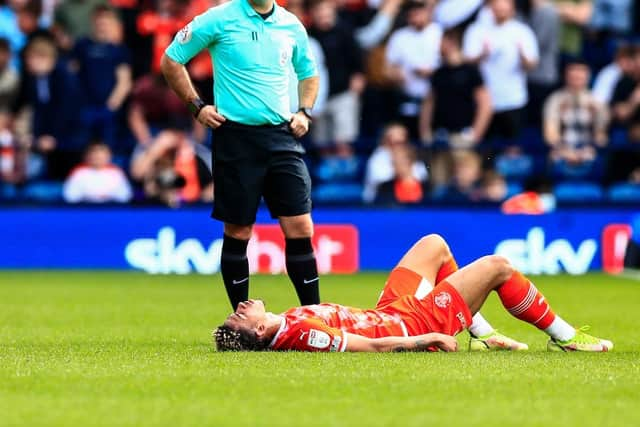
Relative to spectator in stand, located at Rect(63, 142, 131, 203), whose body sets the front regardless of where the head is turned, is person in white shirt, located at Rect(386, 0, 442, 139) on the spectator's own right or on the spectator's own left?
on the spectator's own left

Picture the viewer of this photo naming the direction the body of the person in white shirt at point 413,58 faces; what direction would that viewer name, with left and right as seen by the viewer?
facing the viewer

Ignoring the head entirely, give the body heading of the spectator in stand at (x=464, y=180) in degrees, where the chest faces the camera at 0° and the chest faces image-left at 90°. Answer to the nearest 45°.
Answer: approximately 0°

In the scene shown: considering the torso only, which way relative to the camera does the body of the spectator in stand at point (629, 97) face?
toward the camera

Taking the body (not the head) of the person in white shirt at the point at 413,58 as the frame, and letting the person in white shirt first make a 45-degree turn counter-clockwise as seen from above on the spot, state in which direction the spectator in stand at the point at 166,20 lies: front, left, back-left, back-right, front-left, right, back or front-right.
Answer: back-right

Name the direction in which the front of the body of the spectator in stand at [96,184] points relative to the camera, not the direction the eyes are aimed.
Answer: toward the camera

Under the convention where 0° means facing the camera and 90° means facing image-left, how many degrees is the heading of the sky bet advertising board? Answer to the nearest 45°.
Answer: approximately 0°

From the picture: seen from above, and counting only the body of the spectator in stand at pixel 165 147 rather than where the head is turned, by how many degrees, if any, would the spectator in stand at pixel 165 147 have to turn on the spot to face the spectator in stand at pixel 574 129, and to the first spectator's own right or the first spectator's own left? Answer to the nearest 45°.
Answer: approximately 90° to the first spectator's own left

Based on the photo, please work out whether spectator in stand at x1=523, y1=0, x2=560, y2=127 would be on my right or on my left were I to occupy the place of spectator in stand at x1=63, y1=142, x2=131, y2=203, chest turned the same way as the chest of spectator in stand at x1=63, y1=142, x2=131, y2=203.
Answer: on my left

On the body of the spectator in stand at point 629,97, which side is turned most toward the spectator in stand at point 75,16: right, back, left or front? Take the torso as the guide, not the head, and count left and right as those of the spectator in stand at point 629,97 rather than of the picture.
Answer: right

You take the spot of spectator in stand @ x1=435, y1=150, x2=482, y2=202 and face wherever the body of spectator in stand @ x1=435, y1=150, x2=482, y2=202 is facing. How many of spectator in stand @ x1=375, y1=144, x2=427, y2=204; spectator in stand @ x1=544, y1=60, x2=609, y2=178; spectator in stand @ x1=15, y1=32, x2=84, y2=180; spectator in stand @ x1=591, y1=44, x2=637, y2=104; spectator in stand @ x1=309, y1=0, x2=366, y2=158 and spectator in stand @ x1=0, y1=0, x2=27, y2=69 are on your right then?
4
